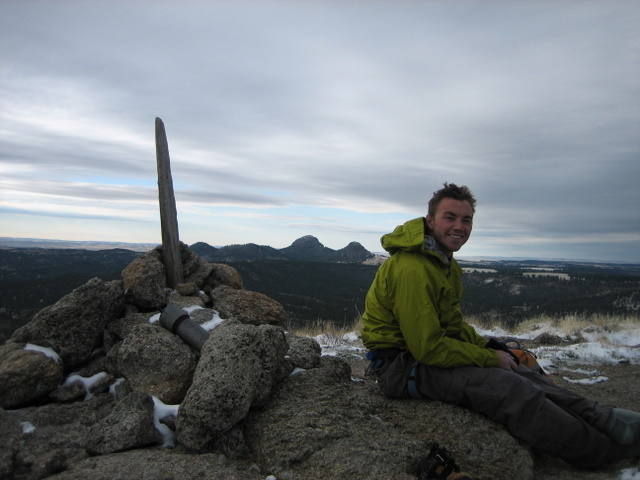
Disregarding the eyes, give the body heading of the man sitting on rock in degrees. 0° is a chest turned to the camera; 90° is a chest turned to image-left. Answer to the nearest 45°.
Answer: approximately 270°

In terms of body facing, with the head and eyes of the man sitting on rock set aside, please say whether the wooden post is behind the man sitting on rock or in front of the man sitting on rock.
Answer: behind
